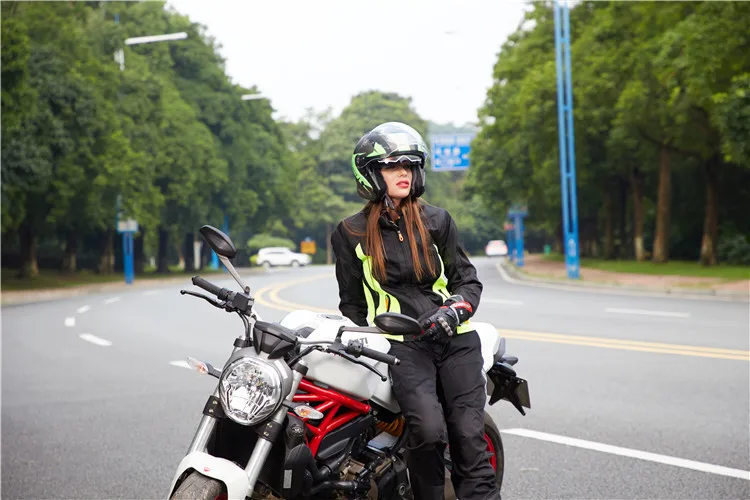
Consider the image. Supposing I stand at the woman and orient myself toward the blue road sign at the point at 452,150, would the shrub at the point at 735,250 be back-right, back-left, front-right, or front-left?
front-right

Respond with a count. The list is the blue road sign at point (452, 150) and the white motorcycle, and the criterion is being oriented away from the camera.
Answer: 0

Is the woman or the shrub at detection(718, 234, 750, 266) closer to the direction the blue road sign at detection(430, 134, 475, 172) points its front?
the woman

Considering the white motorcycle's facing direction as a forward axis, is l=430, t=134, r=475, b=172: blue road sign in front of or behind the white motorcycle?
behind

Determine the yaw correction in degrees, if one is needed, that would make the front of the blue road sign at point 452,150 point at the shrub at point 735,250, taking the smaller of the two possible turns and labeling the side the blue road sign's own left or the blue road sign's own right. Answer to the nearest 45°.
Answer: approximately 45° to the blue road sign's own left

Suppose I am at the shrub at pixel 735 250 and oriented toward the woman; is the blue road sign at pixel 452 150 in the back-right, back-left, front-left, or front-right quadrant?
back-right

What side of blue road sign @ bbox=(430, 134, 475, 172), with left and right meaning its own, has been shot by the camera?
front

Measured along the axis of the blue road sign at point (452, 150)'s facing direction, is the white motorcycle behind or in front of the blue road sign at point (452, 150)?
in front

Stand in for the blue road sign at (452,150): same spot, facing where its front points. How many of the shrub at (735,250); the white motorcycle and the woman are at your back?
0

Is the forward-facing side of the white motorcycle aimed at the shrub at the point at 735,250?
no

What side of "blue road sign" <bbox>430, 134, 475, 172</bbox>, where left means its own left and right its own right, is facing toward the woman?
front

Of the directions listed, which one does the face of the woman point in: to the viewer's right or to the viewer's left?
to the viewer's right

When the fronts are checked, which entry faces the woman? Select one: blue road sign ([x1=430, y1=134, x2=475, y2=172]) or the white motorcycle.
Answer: the blue road sign
